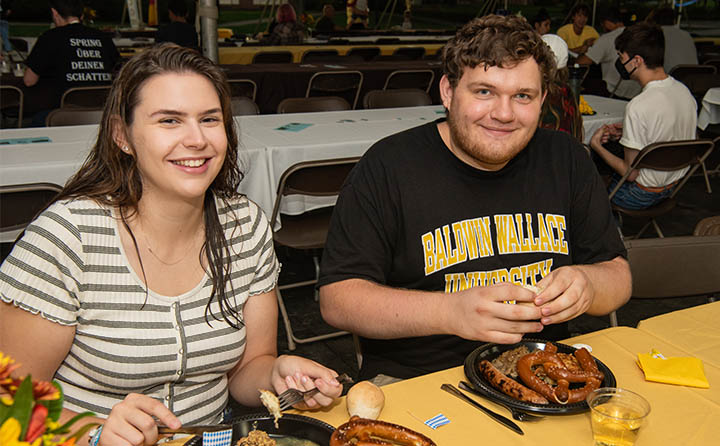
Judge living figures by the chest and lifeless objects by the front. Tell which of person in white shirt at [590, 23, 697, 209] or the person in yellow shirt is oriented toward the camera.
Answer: the person in yellow shirt

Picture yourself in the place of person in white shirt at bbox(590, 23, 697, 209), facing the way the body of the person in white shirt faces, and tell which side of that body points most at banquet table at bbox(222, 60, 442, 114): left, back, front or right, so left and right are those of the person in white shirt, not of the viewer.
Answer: front

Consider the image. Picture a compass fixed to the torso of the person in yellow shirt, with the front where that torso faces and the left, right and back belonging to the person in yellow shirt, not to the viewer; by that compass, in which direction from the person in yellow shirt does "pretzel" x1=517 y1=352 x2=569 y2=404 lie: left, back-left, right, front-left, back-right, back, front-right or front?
front

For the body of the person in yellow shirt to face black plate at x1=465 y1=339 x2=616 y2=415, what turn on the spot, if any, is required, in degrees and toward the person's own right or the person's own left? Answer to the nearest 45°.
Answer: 0° — they already face it

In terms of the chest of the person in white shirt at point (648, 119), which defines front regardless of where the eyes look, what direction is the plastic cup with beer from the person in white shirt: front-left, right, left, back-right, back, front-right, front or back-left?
back-left

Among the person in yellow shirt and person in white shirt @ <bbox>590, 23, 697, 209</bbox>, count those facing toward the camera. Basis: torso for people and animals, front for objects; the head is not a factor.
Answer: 1

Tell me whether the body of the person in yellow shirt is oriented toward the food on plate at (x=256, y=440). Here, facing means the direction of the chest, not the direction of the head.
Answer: yes

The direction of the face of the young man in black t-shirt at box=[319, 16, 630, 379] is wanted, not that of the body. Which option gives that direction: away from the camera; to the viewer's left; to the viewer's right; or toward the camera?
toward the camera

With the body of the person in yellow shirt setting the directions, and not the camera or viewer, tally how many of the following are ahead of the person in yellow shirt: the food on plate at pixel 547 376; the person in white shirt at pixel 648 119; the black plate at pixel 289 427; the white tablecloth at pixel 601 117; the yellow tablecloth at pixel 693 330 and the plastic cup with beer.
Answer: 6

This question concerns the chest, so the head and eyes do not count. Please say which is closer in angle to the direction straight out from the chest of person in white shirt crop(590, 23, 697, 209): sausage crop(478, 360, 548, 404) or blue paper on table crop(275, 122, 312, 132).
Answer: the blue paper on table

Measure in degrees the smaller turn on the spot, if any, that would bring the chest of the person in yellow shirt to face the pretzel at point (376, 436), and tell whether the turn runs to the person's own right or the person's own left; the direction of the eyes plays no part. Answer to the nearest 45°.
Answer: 0° — they already face it

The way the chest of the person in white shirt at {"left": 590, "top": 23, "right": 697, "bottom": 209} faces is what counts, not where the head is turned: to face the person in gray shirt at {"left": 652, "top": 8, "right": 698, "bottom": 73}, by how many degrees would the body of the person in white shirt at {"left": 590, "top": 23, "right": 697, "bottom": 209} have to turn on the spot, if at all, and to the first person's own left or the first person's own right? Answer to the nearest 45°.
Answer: approximately 45° to the first person's own right

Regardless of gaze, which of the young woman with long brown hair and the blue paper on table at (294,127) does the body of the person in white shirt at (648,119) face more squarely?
the blue paper on table

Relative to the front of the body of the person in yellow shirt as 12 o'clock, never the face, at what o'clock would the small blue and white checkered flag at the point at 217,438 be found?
The small blue and white checkered flag is roughly at 12 o'clock from the person in yellow shirt.

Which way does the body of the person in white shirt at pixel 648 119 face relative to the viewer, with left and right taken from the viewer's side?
facing away from the viewer and to the left of the viewer

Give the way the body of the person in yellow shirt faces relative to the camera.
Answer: toward the camera

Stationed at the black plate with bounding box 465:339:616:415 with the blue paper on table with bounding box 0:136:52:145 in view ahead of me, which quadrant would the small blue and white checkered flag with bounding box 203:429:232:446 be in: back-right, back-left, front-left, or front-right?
front-left
